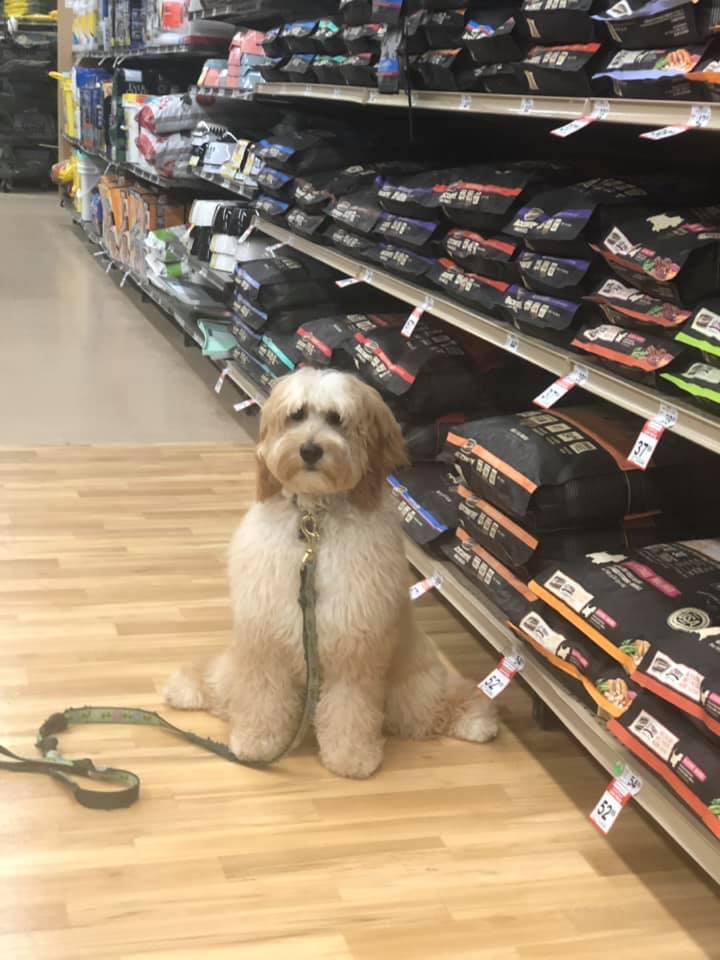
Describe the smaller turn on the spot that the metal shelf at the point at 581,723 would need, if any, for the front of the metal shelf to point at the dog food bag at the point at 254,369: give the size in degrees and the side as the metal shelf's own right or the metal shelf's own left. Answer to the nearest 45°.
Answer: approximately 90° to the metal shelf's own right

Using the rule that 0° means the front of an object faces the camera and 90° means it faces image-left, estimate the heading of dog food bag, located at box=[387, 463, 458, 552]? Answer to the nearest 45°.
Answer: approximately 45°

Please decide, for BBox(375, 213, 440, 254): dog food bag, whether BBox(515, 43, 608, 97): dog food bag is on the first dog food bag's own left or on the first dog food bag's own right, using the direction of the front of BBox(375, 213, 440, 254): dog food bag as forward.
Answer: on the first dog food bag's own left

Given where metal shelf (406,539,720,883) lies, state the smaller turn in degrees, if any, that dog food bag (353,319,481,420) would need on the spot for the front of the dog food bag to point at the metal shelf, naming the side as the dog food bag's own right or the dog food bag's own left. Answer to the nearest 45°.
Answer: approximately 45° to the dog food bag's own left

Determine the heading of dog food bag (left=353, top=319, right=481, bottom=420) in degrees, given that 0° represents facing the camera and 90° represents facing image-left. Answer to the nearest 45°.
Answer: approximately 45°

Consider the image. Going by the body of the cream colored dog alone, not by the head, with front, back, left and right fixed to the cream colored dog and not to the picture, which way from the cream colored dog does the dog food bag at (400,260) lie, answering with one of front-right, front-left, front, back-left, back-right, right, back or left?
back

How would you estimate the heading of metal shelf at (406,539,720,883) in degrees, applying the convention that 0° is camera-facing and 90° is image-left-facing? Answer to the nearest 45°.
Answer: approximately 45°
